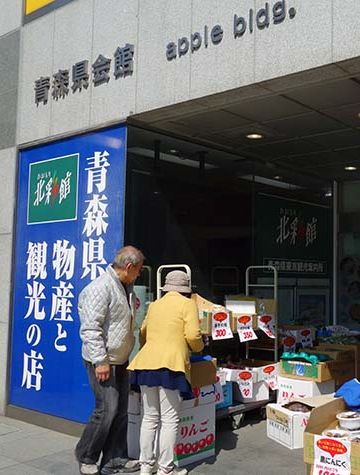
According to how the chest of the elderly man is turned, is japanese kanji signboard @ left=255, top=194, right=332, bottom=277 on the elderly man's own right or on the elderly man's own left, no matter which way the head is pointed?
on the elderly man's own left

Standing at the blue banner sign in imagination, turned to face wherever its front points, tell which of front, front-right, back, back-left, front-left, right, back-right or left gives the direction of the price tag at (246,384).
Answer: back-left

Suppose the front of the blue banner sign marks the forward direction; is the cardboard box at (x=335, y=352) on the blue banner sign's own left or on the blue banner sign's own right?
on the blue banner sign's own left

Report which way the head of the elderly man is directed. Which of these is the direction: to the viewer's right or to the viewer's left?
to the viewer's right

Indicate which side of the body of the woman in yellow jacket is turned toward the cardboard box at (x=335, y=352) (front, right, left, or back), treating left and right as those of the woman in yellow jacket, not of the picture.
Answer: front

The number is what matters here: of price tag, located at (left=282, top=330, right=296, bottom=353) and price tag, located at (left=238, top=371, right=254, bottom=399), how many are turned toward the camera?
2

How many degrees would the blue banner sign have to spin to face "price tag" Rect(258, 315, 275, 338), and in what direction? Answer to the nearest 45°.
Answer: approximately 135° to its left

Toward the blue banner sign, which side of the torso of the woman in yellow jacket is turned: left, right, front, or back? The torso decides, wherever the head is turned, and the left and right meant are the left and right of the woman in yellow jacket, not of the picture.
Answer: left

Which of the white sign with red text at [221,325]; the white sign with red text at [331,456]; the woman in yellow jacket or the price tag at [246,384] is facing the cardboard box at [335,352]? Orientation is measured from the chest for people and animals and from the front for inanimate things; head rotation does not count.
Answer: the woman in yellow jacket

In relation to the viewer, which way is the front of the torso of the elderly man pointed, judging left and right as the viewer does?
facing to the right of the viewer

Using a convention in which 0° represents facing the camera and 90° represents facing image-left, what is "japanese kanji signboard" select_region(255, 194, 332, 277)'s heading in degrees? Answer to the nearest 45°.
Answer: approximately 315°

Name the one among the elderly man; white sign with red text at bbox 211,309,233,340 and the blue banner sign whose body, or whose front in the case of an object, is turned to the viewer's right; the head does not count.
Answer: the elderly man

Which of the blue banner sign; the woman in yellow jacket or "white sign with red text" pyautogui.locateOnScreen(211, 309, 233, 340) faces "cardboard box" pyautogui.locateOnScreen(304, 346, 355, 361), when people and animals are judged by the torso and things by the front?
the woman in yellow jacket

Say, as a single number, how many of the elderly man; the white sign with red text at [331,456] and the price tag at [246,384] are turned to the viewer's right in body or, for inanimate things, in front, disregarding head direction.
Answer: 1

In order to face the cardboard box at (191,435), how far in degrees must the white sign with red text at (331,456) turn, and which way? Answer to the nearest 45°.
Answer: approximately 135° to its right
